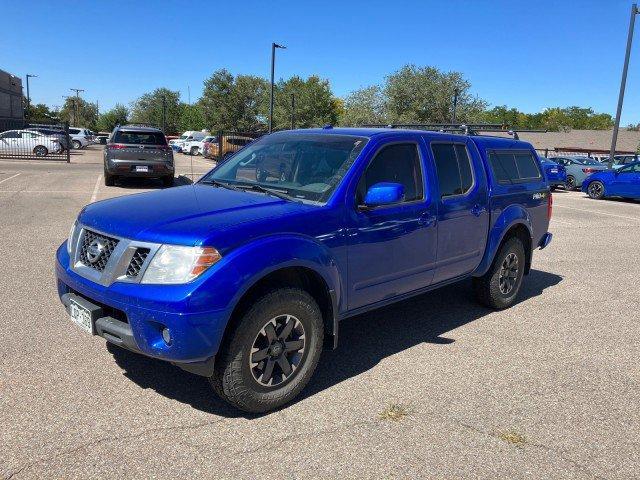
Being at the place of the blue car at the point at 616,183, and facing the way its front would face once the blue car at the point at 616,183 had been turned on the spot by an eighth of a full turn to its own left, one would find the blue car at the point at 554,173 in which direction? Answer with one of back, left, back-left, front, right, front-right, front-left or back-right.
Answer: right

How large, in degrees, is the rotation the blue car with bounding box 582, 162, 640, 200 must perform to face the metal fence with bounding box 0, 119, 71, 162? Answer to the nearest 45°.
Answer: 0° — it already faces it

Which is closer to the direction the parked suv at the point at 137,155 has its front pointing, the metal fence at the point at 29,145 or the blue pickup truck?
the metal fence

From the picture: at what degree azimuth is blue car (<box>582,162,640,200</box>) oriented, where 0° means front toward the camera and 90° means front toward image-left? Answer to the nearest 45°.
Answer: approximately 90°

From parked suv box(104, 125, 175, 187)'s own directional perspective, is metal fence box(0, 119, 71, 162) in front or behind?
in front

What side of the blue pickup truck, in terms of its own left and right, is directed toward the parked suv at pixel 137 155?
right

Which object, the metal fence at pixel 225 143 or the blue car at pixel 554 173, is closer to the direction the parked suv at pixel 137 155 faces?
the metal fence

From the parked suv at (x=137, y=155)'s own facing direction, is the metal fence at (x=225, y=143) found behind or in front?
in front

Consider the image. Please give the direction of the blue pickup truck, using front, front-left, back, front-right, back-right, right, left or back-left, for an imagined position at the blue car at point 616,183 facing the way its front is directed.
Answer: left

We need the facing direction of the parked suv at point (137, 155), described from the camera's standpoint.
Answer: facing away from the viewer

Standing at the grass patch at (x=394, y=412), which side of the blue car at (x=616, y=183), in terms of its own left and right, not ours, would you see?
left
